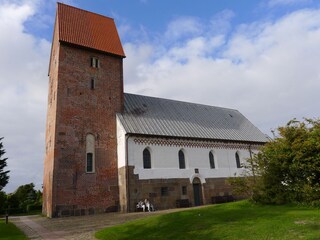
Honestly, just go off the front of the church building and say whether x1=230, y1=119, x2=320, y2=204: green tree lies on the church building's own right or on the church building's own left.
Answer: on the church building's own left
